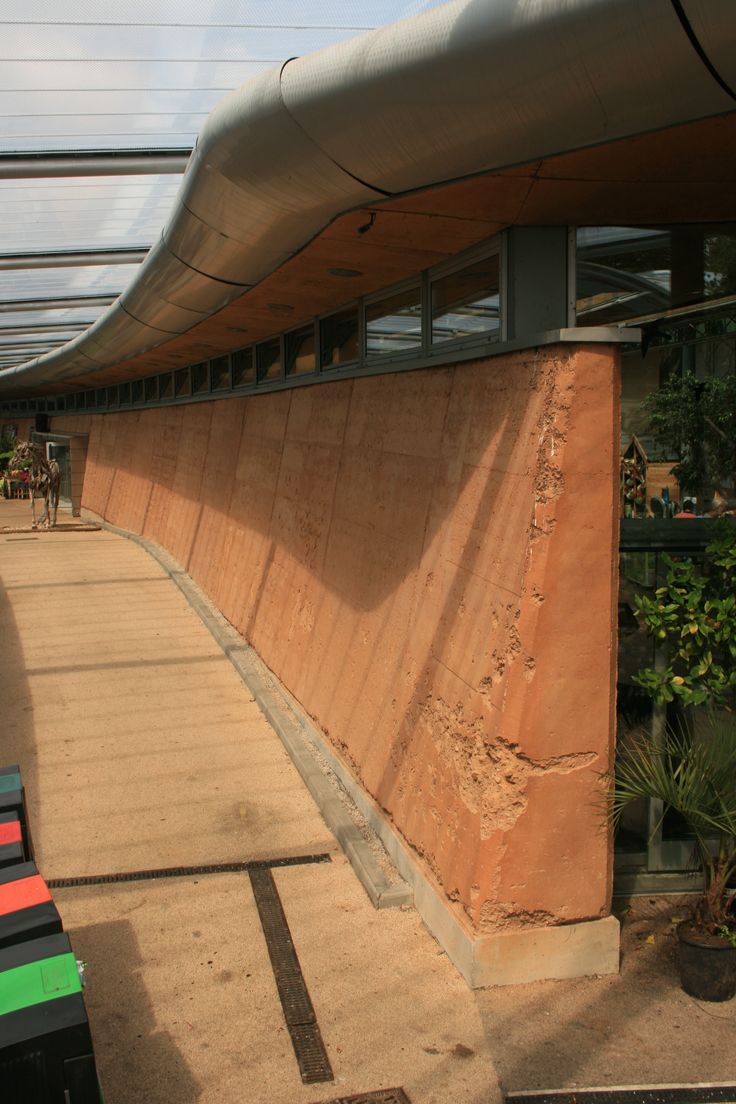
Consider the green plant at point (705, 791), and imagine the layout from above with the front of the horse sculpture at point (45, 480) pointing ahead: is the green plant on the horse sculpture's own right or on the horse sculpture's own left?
on the horse sculpture's own left

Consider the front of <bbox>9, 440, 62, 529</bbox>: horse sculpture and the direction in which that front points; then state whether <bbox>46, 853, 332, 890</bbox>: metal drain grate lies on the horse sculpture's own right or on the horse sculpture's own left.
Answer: on the horse sculpture's own left

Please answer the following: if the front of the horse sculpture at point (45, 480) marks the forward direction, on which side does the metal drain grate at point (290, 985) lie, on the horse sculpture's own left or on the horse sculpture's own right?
on the horse sculpture's own left

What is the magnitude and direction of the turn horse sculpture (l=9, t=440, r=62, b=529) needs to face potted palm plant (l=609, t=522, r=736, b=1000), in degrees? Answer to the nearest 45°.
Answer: approximately 45° to its left

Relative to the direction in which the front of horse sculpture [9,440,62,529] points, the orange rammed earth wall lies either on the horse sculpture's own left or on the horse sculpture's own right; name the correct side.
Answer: on the horse sculpture's own left

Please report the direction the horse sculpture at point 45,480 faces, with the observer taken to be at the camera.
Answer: facing the viewer and to the left of the viewer

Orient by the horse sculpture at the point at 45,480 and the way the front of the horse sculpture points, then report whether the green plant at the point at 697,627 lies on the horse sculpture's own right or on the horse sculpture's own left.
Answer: on the horse sculpture's own left
